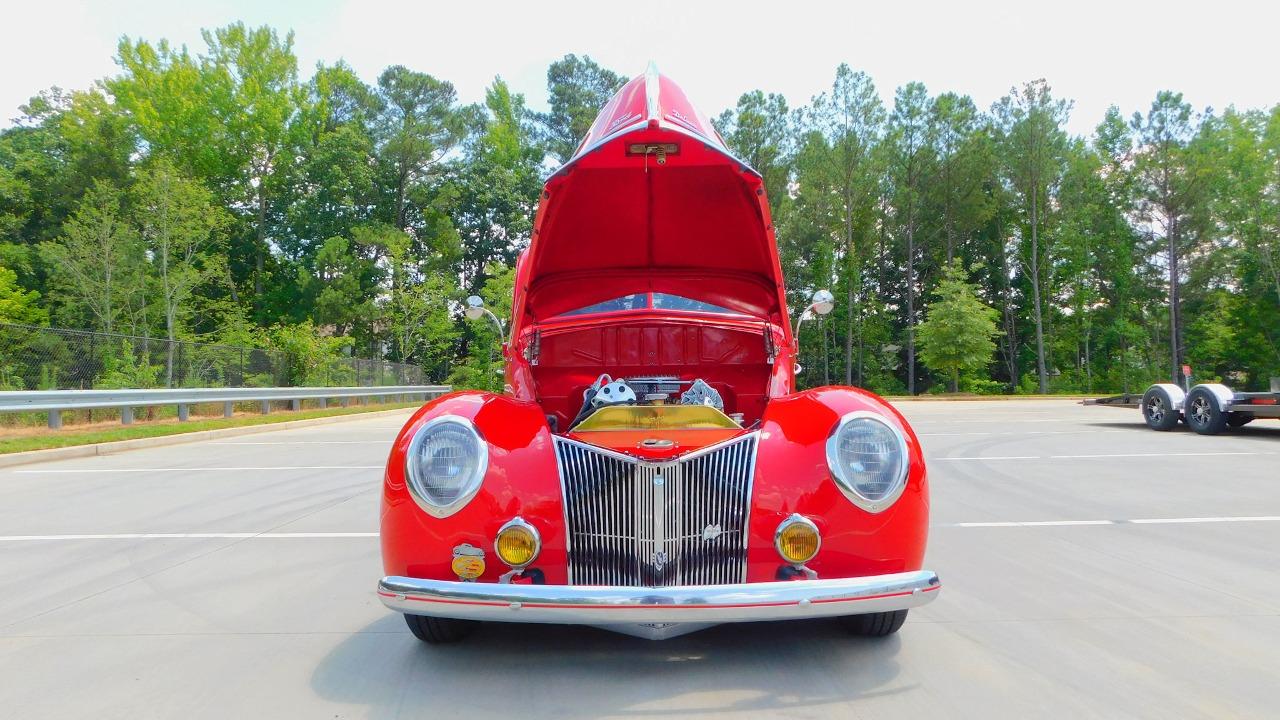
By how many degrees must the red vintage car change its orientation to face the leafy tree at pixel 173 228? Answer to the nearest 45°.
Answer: approximately 135° to its right

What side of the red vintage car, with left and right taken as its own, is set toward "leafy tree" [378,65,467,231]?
back

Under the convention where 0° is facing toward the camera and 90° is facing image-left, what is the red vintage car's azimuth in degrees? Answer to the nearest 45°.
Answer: approximately 0°

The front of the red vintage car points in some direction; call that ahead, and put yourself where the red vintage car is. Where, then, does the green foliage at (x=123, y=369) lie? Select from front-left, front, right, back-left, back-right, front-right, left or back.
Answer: back-right

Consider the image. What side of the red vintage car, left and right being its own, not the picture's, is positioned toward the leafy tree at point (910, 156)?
back

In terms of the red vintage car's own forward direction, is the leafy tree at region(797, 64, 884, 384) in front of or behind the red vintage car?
behind

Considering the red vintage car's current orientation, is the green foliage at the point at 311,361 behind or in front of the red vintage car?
behind

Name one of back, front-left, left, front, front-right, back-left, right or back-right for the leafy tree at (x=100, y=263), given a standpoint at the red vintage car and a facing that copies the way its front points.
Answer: back-right

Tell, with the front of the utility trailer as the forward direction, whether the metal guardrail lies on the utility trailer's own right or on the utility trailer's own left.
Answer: on the utility trailer's own left

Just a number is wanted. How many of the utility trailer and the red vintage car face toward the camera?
1
